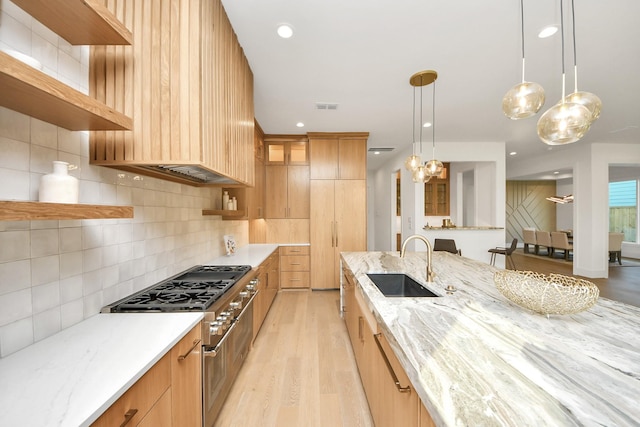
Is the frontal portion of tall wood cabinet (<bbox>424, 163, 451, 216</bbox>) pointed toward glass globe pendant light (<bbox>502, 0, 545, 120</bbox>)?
yes

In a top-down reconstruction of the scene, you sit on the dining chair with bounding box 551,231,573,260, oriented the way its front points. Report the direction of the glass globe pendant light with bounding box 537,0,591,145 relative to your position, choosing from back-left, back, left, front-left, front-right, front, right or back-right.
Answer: back-right

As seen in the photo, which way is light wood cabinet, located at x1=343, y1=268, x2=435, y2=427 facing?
to the viewer's left

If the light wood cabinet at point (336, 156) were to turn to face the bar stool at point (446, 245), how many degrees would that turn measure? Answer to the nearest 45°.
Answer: approximately 90° to its left

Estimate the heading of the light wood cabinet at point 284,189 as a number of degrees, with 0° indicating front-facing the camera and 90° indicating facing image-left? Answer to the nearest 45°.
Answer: approximately 0°

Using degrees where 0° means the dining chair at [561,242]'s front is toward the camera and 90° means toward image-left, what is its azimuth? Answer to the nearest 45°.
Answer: approximately 225°

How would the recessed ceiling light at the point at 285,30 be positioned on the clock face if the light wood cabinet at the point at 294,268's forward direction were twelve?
The recessed ceiling light is roughly at 12 o'clock from the light wood cabinet.

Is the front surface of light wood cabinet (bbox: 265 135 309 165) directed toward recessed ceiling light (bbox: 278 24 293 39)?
yes
